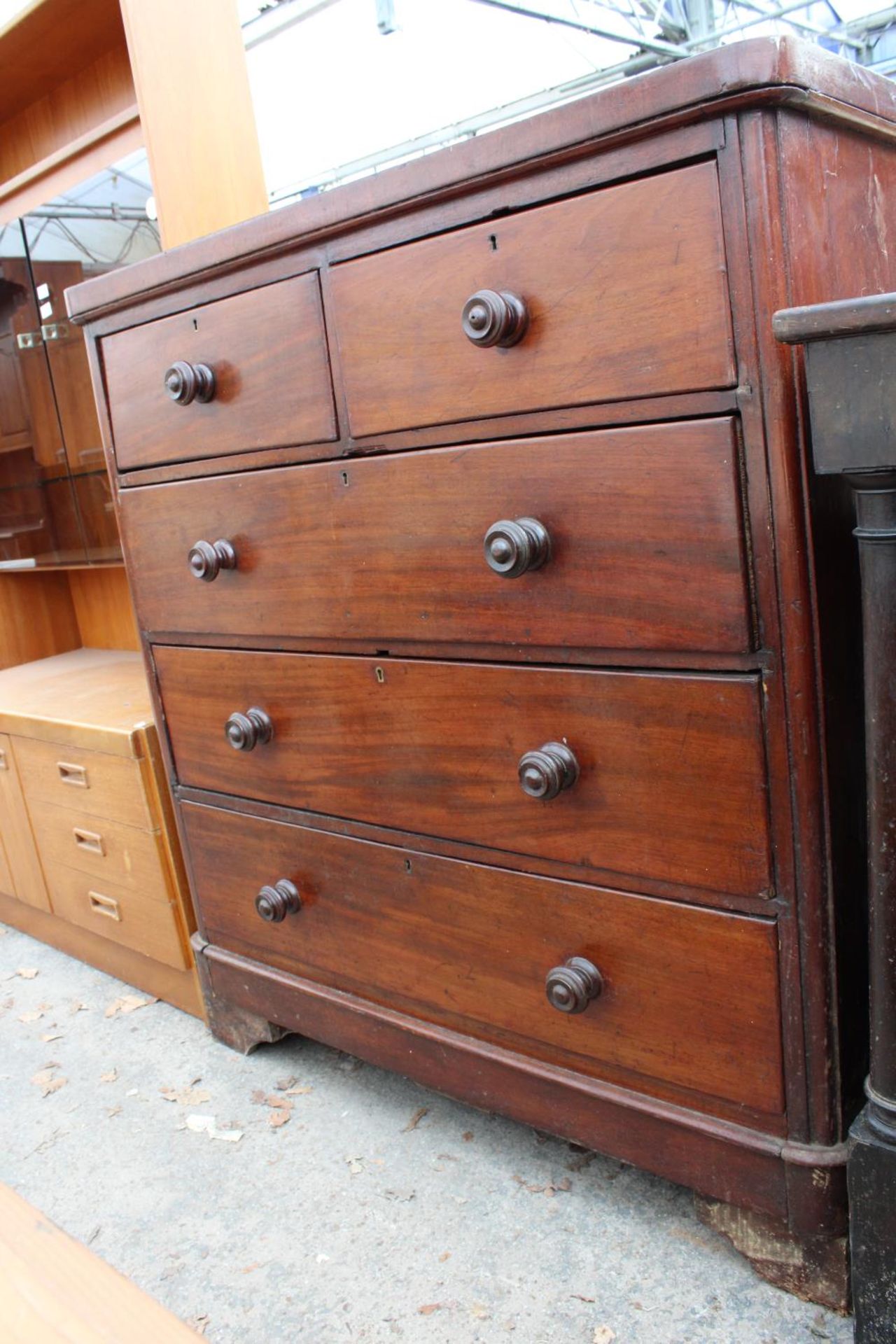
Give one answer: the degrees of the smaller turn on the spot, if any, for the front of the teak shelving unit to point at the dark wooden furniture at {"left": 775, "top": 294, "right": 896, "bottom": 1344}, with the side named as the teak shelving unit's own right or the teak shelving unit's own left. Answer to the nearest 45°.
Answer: approximately 45° to the teak shelving unit's own left

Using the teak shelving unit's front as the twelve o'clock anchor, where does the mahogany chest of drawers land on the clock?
The mahogany chest of drawers is roughly at 10 o'clock from the teak shelving unit.

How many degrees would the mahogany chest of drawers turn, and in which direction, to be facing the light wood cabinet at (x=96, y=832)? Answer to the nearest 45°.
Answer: approximately 90° to its right

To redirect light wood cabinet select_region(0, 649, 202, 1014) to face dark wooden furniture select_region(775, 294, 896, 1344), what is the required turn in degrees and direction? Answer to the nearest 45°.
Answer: approximately 90° to its left
